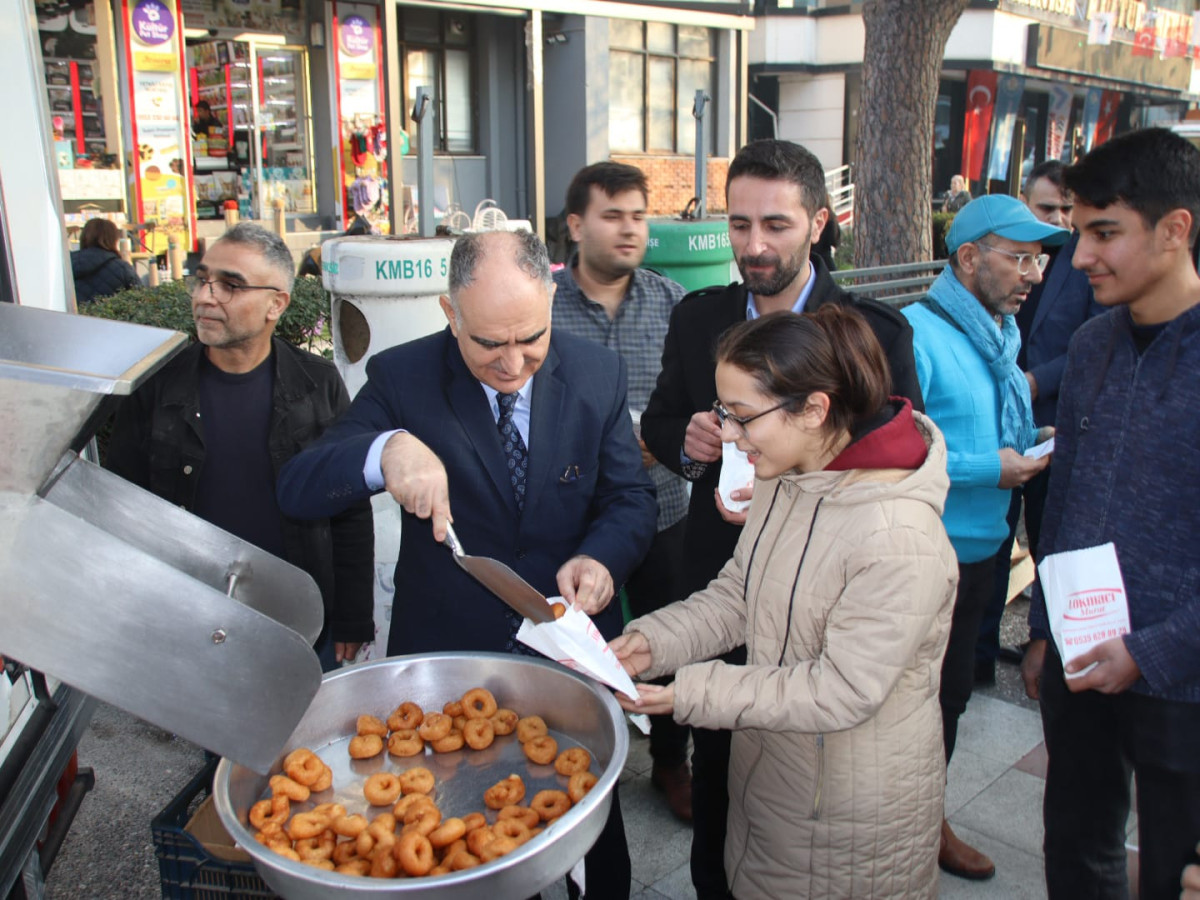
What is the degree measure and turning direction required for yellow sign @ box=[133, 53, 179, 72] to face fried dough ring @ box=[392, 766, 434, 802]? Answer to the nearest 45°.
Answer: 0° — it already faces it

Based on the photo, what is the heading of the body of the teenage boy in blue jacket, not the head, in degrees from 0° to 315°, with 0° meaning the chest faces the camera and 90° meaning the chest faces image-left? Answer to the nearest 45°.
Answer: approximately 45°

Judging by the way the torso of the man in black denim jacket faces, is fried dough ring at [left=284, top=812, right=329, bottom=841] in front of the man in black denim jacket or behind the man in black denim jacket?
in front

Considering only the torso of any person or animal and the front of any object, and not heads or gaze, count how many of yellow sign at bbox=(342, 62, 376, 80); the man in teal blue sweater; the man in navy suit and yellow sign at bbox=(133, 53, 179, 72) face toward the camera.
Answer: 3

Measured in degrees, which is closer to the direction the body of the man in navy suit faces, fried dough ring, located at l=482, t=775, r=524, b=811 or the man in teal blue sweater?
the fried dough ring

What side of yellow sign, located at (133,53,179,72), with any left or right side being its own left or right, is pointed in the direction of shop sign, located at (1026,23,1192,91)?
left

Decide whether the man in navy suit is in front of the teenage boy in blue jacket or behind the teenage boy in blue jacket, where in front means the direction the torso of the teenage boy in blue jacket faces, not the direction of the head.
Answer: in front

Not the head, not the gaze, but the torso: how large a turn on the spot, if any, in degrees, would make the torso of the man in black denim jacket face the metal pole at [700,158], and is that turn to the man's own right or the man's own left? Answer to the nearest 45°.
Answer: approximately 135° to the man's own left

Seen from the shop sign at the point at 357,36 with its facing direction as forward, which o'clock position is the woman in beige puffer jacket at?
The woman in beige puffer jacket is roughly at 12 o'clock from the shop sign.

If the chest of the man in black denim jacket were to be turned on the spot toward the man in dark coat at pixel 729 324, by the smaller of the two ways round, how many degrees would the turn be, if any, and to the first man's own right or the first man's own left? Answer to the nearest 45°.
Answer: approximately 45° to the first man's own left

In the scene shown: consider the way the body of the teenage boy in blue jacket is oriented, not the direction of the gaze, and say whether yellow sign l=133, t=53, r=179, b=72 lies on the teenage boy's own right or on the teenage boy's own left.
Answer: on the teenage boy's own right

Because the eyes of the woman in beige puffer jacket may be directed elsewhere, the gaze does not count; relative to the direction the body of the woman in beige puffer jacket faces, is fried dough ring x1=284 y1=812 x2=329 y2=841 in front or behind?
in front
